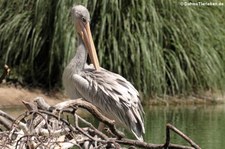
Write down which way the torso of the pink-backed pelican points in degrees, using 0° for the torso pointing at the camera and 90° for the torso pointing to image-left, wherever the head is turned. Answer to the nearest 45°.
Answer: approximately 90°
